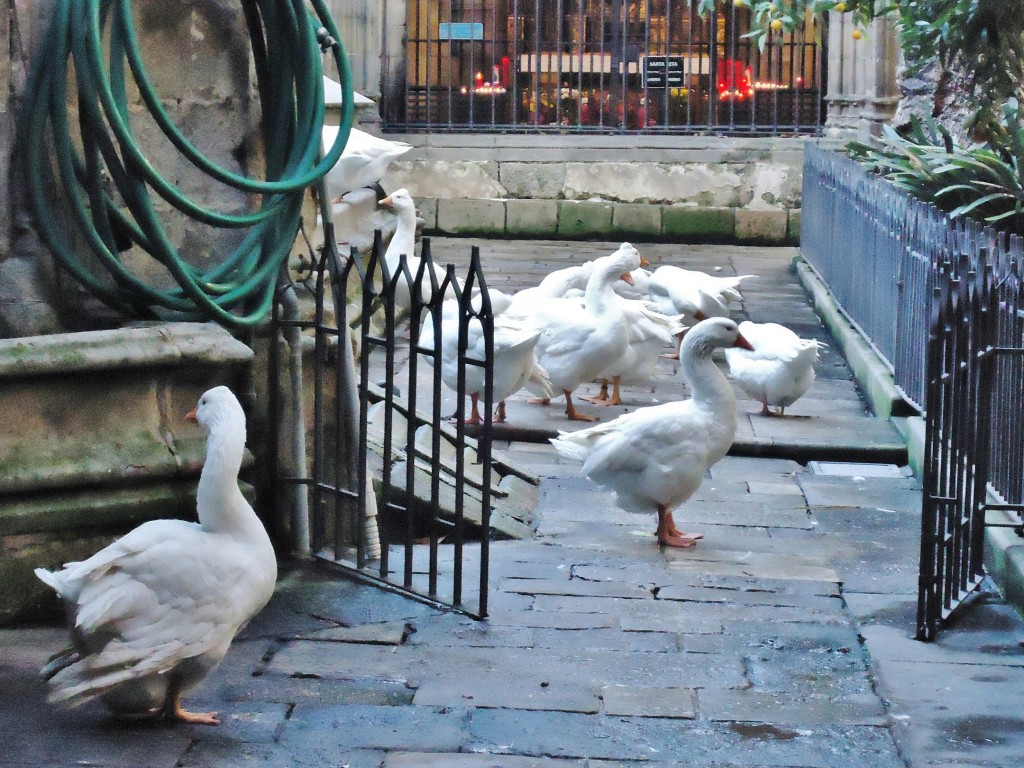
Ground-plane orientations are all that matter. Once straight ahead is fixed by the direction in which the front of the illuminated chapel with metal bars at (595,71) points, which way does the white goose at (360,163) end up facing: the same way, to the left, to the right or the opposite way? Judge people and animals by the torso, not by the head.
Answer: to the right

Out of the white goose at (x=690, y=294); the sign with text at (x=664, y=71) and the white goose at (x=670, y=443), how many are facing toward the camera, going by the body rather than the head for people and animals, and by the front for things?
1

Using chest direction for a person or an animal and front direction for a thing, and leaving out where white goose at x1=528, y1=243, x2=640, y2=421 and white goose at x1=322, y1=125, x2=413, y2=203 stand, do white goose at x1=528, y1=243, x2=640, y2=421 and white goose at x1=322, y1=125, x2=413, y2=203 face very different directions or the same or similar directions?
very different directions

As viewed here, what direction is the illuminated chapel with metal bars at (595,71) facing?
toward the camera

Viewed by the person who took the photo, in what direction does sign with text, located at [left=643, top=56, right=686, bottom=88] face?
facing the viewer

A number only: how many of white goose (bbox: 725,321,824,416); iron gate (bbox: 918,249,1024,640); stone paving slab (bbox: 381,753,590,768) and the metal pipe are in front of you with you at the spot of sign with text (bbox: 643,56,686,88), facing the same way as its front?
4

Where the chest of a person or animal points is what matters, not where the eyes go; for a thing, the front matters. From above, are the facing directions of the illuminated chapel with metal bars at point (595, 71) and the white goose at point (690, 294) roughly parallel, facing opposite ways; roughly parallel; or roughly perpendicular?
roughly perpendicular

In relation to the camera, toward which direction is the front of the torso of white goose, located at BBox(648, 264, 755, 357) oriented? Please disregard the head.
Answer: to the viewer's left

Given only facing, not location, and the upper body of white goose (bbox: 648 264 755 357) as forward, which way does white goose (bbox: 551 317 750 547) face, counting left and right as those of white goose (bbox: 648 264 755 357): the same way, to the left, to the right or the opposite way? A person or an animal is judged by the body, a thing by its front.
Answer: the opposite way

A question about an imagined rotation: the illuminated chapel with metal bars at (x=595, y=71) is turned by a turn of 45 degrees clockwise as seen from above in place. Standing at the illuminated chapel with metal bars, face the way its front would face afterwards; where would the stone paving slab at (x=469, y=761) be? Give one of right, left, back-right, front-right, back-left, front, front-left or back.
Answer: front-left

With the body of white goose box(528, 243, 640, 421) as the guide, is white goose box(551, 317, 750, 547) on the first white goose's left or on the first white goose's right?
on the first white goose's right

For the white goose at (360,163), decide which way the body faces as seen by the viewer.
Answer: to the viewer's left

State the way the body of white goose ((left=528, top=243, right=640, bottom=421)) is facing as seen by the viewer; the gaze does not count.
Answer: to the viewer's right
